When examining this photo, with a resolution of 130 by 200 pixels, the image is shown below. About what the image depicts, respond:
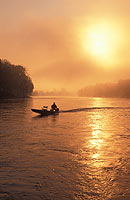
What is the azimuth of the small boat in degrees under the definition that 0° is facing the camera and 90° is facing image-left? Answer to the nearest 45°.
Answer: approximately 90°
